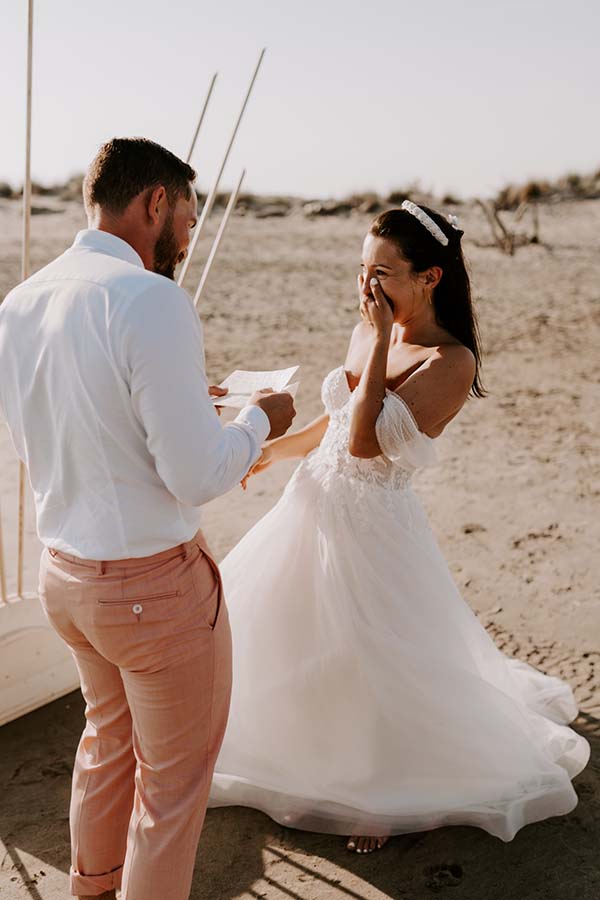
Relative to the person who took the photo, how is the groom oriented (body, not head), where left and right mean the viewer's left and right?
facing away from the viewer and to the right of the viewer

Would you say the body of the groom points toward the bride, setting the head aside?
yes

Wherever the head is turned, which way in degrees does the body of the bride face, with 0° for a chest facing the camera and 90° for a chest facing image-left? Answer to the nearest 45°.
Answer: approximately 45°

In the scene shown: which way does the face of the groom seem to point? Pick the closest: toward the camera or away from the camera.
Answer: away from the camera

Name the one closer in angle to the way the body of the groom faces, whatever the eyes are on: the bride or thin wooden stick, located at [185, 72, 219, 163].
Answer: the bride

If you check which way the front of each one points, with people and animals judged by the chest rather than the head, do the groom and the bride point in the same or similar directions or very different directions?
very different directions
